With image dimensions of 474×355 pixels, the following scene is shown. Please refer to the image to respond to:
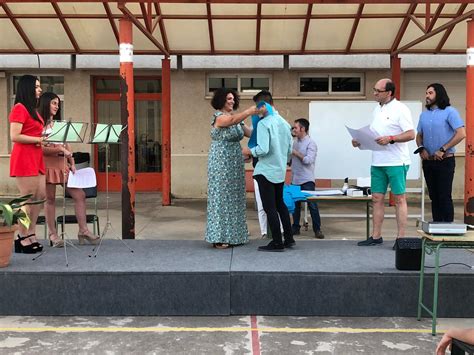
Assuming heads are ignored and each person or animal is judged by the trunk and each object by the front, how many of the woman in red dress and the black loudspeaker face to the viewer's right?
1

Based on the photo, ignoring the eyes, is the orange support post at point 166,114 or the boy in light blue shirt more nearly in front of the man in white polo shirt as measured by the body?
the boy in light blue shirt

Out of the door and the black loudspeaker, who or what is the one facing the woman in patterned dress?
the door

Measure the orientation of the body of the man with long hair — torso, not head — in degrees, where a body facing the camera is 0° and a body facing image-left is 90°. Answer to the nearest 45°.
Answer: approximately 45°

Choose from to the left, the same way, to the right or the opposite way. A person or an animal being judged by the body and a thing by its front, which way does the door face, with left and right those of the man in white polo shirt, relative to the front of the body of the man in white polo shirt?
to the left

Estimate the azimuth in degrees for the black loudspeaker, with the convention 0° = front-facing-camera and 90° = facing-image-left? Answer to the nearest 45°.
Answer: approximately 0°

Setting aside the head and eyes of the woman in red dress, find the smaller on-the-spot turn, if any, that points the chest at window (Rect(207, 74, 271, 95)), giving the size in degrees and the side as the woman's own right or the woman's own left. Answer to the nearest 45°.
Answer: approximately 45° to the woman's own left

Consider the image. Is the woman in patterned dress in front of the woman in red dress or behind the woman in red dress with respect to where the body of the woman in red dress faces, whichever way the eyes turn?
in front

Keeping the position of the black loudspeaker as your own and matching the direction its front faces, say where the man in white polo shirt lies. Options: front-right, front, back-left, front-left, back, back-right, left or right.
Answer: back

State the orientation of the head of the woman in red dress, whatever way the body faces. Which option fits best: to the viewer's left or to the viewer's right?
to the viewer's right
